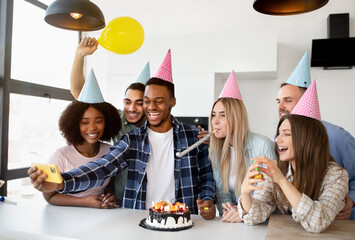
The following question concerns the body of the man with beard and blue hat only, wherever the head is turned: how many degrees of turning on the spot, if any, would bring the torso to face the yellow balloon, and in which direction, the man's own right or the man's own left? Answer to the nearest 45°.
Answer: approximately 45° to the man's own right

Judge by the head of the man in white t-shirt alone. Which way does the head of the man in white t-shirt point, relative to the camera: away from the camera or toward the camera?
toward the camera

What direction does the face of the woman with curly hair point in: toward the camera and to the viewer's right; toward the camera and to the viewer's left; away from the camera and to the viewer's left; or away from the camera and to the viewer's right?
toward the camera and to the viewer's left

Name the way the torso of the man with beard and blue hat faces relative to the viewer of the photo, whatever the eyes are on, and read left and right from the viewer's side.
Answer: facing the viewer and to the left of the viewer

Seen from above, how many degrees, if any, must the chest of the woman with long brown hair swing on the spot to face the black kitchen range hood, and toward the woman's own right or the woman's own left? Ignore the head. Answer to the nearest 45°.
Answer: approximately 135° to the woman's own right

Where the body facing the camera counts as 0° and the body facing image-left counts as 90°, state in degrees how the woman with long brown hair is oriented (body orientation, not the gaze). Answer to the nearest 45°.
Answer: approximately 45°

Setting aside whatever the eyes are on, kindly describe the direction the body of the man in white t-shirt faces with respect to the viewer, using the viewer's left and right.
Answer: facing the viewer

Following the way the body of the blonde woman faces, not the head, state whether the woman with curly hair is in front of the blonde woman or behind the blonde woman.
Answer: in front

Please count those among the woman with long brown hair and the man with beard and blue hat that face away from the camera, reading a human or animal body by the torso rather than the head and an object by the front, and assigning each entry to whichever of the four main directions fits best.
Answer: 0

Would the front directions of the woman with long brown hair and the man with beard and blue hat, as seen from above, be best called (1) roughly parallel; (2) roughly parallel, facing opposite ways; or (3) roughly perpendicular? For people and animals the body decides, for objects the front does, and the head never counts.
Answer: roughly parallel

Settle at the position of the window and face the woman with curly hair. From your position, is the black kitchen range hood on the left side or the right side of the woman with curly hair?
left

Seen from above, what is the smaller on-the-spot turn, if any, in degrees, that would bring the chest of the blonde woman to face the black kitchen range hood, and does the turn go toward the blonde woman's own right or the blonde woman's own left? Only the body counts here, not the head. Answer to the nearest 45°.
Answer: approximately 180°

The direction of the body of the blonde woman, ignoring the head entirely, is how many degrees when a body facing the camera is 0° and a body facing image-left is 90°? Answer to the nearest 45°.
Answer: approximately 45°

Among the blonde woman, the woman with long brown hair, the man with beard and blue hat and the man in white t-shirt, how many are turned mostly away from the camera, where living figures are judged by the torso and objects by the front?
0

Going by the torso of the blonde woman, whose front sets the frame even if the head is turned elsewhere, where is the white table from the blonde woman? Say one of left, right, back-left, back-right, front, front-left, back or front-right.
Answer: front
